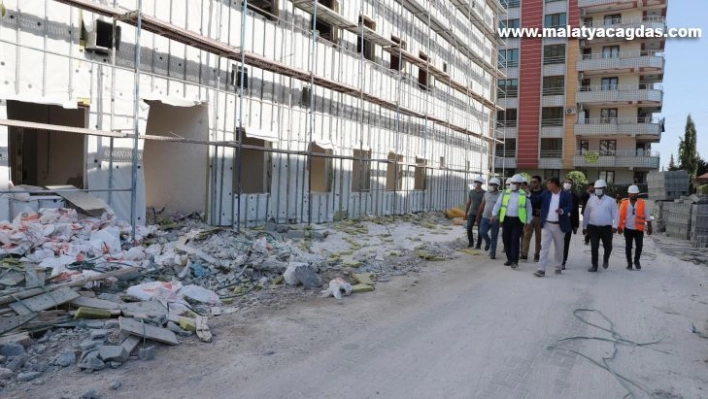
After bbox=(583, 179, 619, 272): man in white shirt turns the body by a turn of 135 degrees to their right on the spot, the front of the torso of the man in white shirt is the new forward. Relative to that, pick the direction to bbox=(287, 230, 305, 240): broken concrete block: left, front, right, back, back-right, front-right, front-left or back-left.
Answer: front-left

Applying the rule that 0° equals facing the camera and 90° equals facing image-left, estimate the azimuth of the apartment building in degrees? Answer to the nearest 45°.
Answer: approximately 0°

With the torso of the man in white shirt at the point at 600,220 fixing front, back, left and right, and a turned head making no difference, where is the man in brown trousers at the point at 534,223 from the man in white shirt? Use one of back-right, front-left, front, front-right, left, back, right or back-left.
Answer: back-right

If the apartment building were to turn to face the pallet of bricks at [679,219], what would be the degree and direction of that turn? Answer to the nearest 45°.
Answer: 0° — it already faces it

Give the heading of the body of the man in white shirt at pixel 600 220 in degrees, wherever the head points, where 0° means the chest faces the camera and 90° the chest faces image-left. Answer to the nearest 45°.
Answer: approximately 0°

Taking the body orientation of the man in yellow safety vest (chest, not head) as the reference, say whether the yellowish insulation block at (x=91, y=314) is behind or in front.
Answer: in front

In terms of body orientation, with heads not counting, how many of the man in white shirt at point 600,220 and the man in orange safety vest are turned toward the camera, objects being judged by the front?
2

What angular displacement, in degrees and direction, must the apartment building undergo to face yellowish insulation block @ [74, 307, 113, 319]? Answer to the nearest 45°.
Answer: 0° — it already faces it

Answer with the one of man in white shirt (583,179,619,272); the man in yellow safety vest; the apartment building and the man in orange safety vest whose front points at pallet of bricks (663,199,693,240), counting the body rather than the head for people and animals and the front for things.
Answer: the apartment building

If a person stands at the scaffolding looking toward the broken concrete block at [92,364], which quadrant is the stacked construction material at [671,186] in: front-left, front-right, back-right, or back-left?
back-left

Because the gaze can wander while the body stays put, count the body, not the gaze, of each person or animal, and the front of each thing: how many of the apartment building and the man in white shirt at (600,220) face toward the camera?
2

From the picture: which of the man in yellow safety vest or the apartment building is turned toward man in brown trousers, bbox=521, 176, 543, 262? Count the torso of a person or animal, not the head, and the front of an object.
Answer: the apartment building

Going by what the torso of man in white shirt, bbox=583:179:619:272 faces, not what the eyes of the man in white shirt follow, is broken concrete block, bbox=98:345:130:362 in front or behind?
in front
